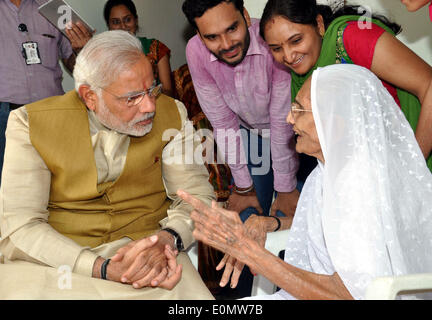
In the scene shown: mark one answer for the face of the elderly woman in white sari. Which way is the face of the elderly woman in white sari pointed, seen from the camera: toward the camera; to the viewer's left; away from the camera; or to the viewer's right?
to the viewer's left

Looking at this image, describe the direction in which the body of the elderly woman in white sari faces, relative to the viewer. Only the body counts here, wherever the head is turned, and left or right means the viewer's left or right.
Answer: facing to the left of the viewer

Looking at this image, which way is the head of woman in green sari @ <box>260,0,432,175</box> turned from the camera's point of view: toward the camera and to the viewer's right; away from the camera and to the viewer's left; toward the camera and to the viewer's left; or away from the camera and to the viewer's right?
toward the camera and to the viewer's left

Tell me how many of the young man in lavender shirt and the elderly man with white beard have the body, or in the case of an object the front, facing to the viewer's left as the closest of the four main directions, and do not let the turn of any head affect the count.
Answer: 0

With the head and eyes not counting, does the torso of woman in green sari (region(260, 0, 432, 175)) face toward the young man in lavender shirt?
no

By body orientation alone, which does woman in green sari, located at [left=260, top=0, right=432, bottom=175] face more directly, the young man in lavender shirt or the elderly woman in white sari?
the elderly woman in white sari

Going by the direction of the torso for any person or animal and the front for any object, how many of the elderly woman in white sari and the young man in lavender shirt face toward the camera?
1

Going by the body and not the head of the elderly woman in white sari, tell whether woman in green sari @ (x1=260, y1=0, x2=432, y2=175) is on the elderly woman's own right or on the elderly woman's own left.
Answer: on the elderly woman's own right

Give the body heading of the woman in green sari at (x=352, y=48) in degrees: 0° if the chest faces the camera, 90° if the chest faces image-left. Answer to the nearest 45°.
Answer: approximately 45°

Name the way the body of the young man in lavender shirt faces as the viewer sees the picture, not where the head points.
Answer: toward the camera

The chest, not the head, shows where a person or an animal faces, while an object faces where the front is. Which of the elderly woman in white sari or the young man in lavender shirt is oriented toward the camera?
the young man in lavender shirt

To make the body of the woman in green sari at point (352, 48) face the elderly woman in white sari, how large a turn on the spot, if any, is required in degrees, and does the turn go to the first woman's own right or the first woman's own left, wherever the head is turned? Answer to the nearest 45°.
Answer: approximately 45° to the first woman's own left

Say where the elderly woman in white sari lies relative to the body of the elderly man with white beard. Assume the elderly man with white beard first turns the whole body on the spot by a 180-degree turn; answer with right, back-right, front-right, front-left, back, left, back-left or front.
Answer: back

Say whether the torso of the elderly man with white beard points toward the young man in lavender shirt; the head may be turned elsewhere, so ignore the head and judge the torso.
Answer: no

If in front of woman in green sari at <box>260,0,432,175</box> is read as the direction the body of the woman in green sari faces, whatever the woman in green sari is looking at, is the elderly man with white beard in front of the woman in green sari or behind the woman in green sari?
in front

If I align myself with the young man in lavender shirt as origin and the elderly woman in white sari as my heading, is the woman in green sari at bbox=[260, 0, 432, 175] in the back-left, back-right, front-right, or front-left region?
front-left
